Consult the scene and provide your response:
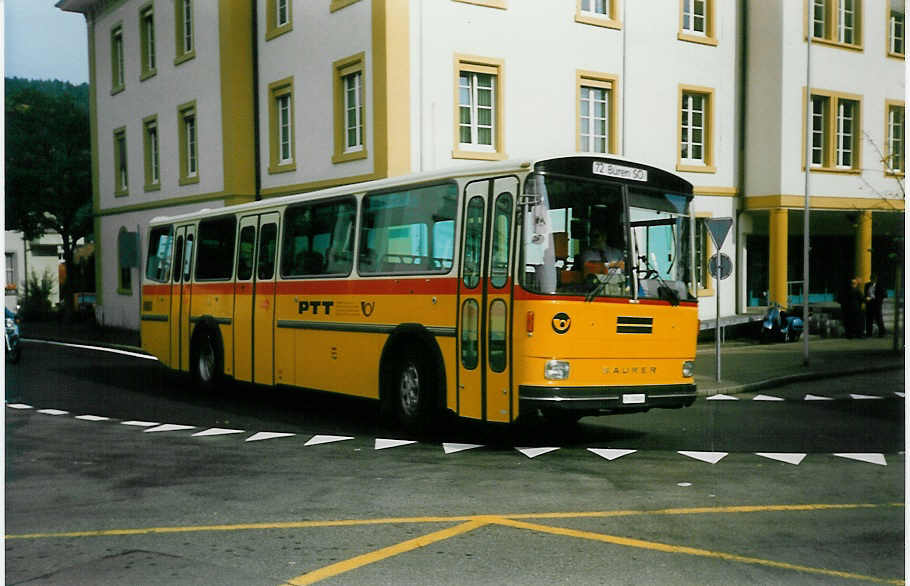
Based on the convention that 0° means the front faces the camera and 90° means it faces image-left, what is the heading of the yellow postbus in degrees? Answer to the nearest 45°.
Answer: approximately 315°

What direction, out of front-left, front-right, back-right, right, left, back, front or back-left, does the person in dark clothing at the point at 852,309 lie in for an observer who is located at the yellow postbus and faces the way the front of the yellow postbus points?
left

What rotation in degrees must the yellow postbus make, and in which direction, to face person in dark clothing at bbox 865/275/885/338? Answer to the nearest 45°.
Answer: approximately 90° to its left

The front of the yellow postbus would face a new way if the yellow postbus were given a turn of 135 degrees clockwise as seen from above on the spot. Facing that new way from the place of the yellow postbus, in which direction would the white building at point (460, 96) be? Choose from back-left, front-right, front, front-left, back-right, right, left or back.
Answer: right

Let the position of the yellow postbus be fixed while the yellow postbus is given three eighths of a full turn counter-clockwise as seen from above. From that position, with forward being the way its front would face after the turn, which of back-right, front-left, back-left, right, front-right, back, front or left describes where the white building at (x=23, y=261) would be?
left
